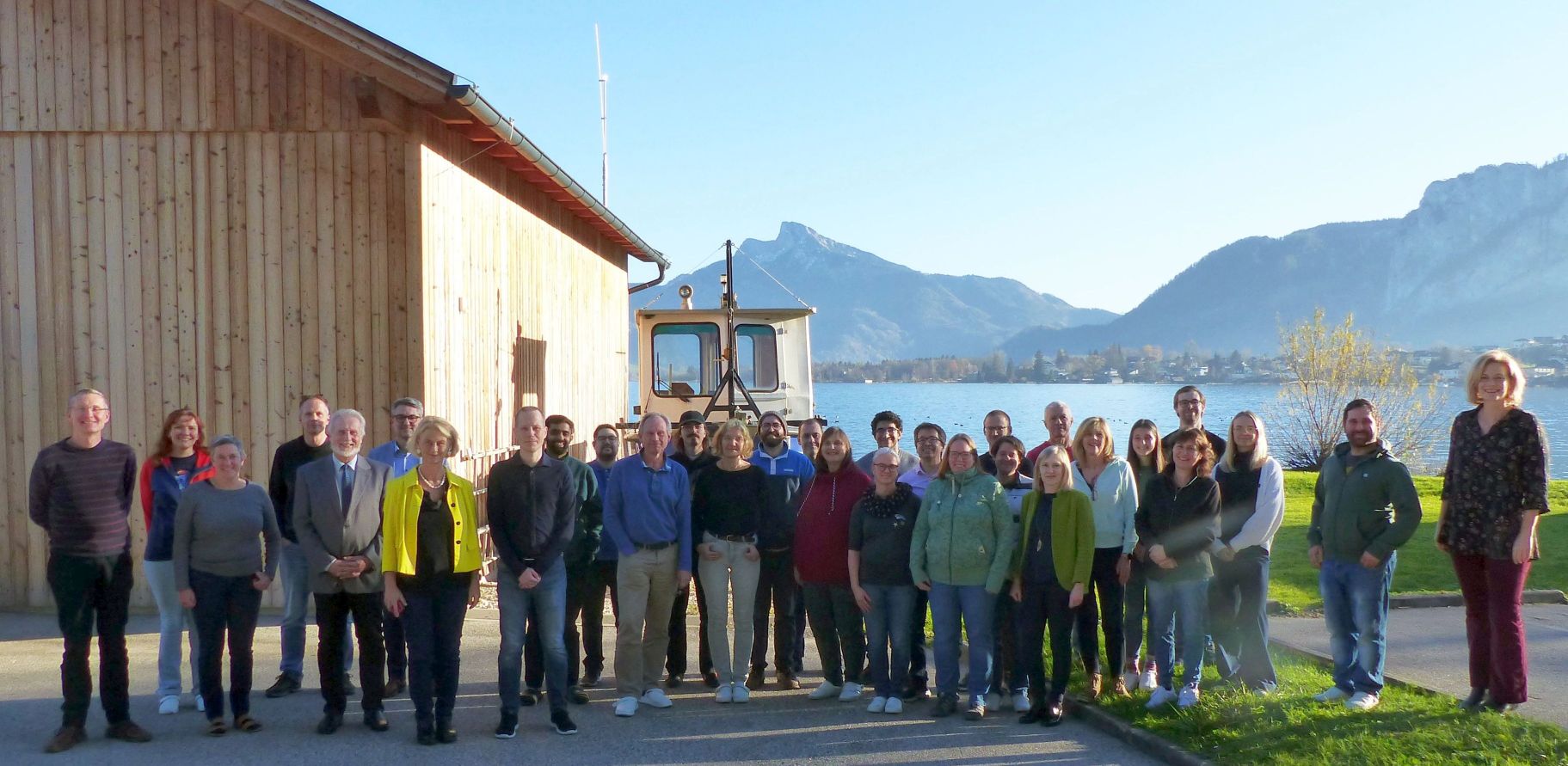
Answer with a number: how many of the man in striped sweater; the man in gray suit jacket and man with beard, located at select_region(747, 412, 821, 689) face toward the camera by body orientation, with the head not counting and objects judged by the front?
3

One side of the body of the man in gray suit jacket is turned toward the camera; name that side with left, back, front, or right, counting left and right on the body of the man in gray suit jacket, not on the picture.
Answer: front

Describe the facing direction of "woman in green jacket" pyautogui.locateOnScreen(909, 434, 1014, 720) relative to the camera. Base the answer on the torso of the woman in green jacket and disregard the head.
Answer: toward the camera

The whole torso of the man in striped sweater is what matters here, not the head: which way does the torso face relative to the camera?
toward the camera

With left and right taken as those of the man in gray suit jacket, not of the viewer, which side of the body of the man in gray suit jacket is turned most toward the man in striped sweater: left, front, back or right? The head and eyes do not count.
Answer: right

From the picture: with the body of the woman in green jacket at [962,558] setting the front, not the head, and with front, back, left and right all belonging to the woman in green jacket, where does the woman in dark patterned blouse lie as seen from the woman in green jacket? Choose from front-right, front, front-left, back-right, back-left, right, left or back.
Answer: left

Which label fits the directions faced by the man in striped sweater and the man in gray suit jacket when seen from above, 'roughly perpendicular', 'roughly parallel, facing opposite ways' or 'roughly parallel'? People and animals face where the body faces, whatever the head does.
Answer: roughly parallel

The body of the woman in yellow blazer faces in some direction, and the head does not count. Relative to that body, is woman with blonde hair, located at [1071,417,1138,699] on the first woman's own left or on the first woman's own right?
on the first woman's own left

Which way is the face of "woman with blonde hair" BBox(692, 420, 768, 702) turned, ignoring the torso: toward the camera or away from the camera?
toward the camera

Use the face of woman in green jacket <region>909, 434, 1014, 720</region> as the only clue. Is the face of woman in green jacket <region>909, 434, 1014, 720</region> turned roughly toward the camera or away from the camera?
toward the camera

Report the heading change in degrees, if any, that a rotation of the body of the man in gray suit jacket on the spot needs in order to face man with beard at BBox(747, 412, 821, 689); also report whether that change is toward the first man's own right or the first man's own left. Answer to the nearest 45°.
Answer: approximately 90° to the first man's own left

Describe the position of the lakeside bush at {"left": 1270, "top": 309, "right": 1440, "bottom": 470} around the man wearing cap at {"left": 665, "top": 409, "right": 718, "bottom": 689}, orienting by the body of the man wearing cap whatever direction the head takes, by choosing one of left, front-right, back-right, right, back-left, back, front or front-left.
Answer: back-left

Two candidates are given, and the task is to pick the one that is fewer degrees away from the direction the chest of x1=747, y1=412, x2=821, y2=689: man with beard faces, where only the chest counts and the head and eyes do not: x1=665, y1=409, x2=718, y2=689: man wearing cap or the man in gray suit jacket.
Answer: the man in gray suit jacket
